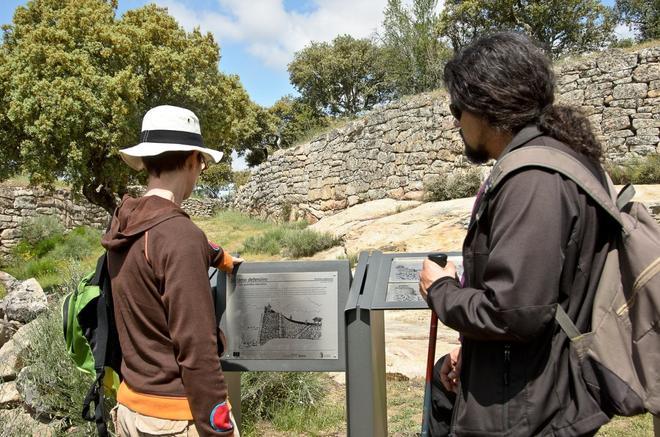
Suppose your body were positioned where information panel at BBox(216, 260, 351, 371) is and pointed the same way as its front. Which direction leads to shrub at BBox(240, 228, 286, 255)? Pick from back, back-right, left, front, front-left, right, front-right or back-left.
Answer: back

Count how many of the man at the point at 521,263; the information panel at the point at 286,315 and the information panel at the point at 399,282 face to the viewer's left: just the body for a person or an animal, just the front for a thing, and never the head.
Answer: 1

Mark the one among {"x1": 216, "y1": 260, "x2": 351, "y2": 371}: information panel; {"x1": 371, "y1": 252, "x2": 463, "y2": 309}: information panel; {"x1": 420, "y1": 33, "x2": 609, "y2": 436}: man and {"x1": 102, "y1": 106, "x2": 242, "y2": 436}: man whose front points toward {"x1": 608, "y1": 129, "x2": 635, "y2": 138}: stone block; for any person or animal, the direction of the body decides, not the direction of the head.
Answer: {"x1": 102, "y1": 106, "x2": 242, "y2": 436}: man

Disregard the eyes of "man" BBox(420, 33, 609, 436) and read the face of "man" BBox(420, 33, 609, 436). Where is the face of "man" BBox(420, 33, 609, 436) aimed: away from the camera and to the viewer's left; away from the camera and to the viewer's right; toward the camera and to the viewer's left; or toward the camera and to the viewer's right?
away from the camera and to the viewer's left

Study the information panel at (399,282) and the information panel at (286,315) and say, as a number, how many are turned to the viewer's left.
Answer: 0

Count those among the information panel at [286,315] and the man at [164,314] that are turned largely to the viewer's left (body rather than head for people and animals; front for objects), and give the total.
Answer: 0

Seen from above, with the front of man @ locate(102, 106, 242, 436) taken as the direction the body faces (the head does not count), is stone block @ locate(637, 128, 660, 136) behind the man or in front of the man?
in front

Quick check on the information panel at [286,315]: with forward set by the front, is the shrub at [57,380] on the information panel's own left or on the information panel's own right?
on the information panel's own right

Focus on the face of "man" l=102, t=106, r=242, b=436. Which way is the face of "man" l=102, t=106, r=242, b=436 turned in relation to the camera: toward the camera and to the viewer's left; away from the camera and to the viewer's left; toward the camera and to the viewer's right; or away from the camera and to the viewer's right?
away from the camera and to the viewer's right

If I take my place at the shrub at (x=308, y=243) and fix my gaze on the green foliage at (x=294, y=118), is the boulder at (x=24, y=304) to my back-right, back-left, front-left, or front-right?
back-left

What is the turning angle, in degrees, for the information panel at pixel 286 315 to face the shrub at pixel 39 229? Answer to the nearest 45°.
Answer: approximately 135° to its right

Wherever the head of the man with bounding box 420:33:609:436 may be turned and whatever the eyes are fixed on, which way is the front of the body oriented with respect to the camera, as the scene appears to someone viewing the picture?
to the viewer's left

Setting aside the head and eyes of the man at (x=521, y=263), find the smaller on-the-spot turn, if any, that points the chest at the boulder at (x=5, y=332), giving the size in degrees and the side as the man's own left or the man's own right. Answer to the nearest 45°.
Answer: approximately 45° to the man's own right

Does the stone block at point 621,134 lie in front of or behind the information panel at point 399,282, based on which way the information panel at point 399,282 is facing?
behind

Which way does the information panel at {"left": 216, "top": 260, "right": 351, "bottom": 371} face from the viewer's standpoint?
toward the camera

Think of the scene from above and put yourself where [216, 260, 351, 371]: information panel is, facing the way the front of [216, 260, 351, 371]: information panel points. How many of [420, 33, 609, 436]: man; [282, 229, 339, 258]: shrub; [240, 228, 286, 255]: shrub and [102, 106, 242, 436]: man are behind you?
2

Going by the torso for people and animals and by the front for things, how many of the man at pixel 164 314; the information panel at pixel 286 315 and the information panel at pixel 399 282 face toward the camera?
2

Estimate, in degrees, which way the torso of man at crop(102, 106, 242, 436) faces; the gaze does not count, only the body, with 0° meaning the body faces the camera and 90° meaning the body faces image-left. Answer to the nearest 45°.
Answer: approximately 225°

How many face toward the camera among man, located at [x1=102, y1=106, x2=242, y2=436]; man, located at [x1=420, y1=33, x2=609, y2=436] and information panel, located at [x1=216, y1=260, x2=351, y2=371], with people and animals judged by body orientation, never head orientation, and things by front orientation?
1
